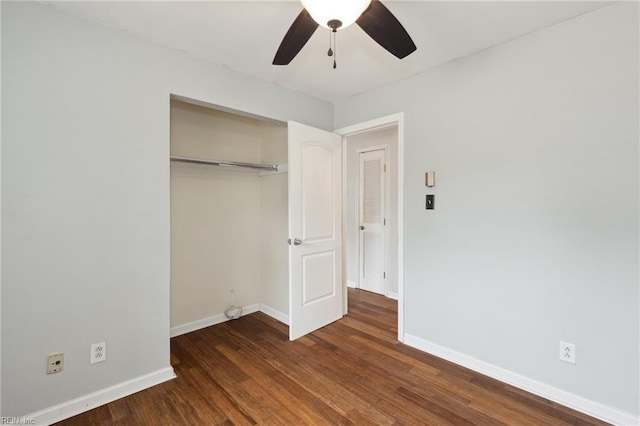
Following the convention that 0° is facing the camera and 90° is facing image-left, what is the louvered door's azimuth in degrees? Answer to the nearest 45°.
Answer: approximately 45°

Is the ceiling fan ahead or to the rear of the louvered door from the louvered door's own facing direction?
ahead

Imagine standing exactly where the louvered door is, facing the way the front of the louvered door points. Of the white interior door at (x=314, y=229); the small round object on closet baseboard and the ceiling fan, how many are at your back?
0

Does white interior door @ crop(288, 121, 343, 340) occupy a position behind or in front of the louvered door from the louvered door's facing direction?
in front

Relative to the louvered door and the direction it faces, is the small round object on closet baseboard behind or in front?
in front
